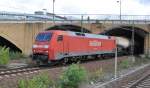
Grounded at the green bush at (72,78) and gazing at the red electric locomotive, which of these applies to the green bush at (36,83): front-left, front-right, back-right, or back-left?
back-left

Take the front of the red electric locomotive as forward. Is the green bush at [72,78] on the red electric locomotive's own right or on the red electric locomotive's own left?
on the red electric locomotive's own left

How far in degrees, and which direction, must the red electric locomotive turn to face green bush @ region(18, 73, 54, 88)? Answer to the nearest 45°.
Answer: approximately 45° to its left

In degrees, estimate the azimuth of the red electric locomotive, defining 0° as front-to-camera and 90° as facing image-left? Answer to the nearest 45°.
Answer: approximately 45°
